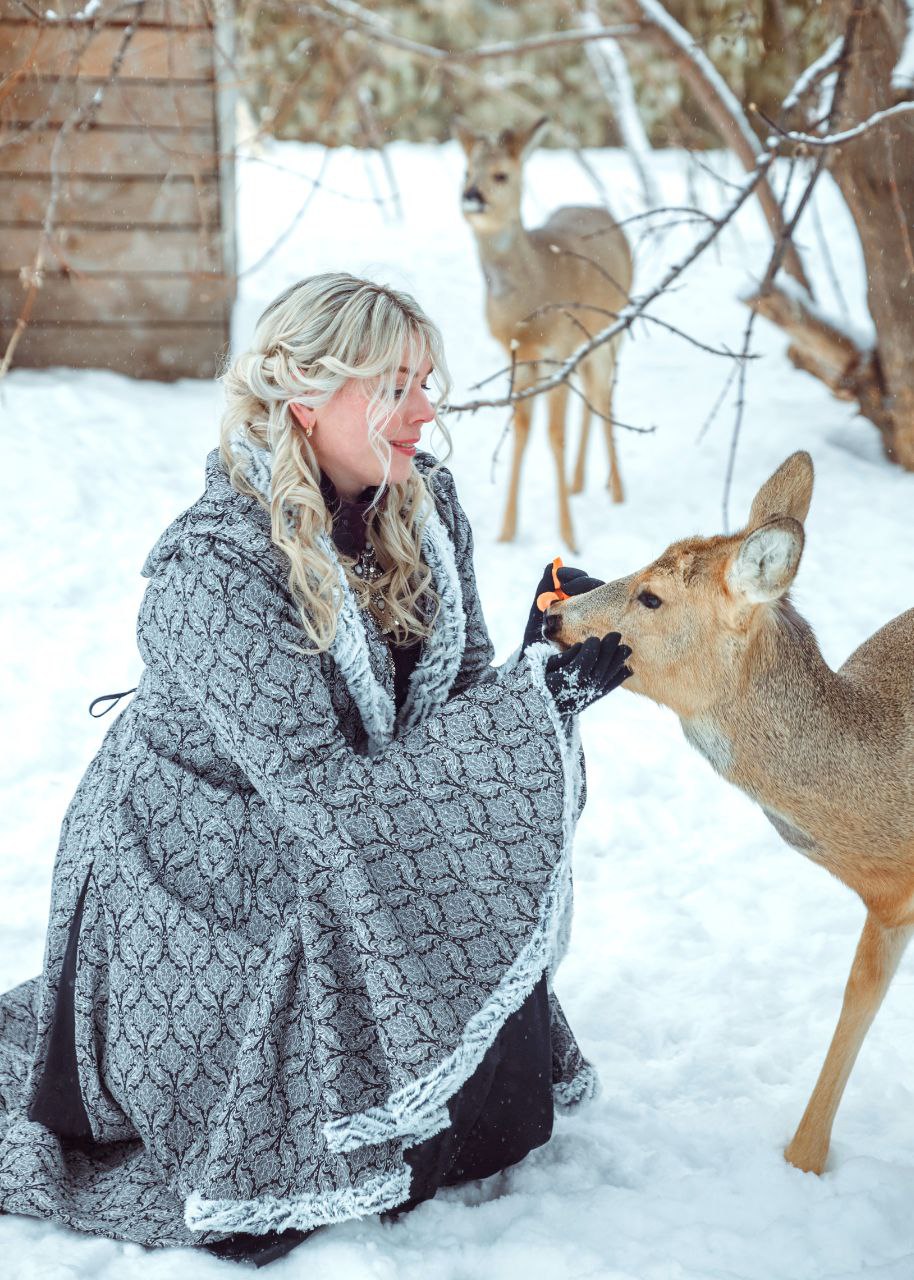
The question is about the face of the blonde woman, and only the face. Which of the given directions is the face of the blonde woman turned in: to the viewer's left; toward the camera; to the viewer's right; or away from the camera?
to the viewer's right

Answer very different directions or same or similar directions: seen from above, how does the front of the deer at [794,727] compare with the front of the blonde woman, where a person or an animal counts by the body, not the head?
very different directions

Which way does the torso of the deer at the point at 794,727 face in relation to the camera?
to the viewer's left

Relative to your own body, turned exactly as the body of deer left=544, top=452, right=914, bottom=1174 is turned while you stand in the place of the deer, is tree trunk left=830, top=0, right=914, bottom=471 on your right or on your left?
on your right

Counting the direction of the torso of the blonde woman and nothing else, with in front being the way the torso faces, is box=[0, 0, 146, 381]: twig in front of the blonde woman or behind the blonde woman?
behind

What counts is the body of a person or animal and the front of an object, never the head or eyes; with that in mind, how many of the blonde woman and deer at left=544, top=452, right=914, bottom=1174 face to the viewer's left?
1

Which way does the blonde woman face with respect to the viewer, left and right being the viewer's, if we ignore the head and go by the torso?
facing the viewer and to the right of the viewer

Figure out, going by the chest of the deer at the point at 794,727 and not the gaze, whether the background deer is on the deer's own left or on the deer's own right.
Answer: on the deer's own right

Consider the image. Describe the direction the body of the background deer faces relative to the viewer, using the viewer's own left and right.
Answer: facing the viewer and to the left of the viewer

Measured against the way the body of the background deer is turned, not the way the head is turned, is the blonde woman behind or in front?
in front

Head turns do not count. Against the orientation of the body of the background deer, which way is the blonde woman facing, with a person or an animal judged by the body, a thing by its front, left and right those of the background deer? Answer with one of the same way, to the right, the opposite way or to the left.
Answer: to the left

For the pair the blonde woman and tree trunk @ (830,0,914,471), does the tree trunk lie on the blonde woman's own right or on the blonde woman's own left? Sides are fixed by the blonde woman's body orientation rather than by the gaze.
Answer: on the blonde woman's own left

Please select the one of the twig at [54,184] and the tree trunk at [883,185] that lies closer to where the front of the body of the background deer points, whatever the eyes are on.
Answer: the twig

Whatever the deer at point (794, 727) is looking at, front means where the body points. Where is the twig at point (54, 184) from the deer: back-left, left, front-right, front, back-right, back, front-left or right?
front-right

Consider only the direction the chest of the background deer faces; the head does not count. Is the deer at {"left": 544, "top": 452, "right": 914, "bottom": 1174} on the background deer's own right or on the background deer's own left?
on the background deer's own left
